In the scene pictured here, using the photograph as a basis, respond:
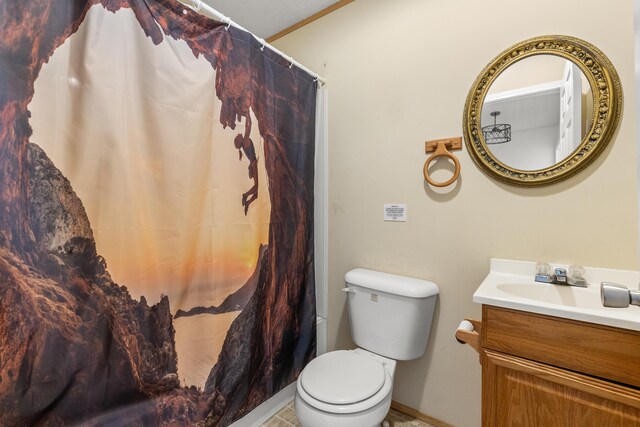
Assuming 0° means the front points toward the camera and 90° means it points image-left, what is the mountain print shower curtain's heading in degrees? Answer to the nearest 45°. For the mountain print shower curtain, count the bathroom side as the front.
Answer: approximately 315°

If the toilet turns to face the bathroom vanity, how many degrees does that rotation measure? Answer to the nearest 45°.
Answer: approximately 90° to its left

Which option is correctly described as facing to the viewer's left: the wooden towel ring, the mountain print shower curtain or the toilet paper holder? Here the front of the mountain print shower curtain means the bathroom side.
the toilet paper holder

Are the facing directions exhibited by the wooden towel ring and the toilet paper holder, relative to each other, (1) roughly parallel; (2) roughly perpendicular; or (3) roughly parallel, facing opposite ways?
roughly perpendicular

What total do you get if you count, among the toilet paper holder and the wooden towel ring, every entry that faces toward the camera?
1

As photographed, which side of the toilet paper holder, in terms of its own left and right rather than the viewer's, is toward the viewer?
left
